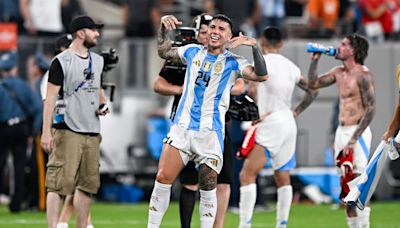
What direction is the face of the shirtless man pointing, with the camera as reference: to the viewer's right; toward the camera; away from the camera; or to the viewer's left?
to the viewer's left

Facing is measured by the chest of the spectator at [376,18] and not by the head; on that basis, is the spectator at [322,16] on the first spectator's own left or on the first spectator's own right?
on the first spectator's own right

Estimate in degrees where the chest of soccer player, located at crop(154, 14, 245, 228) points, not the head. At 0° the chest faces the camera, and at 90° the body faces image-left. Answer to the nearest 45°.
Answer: approximately 0°

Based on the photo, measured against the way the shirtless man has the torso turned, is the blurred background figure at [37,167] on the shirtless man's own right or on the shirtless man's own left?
on the shirtless man's own right
